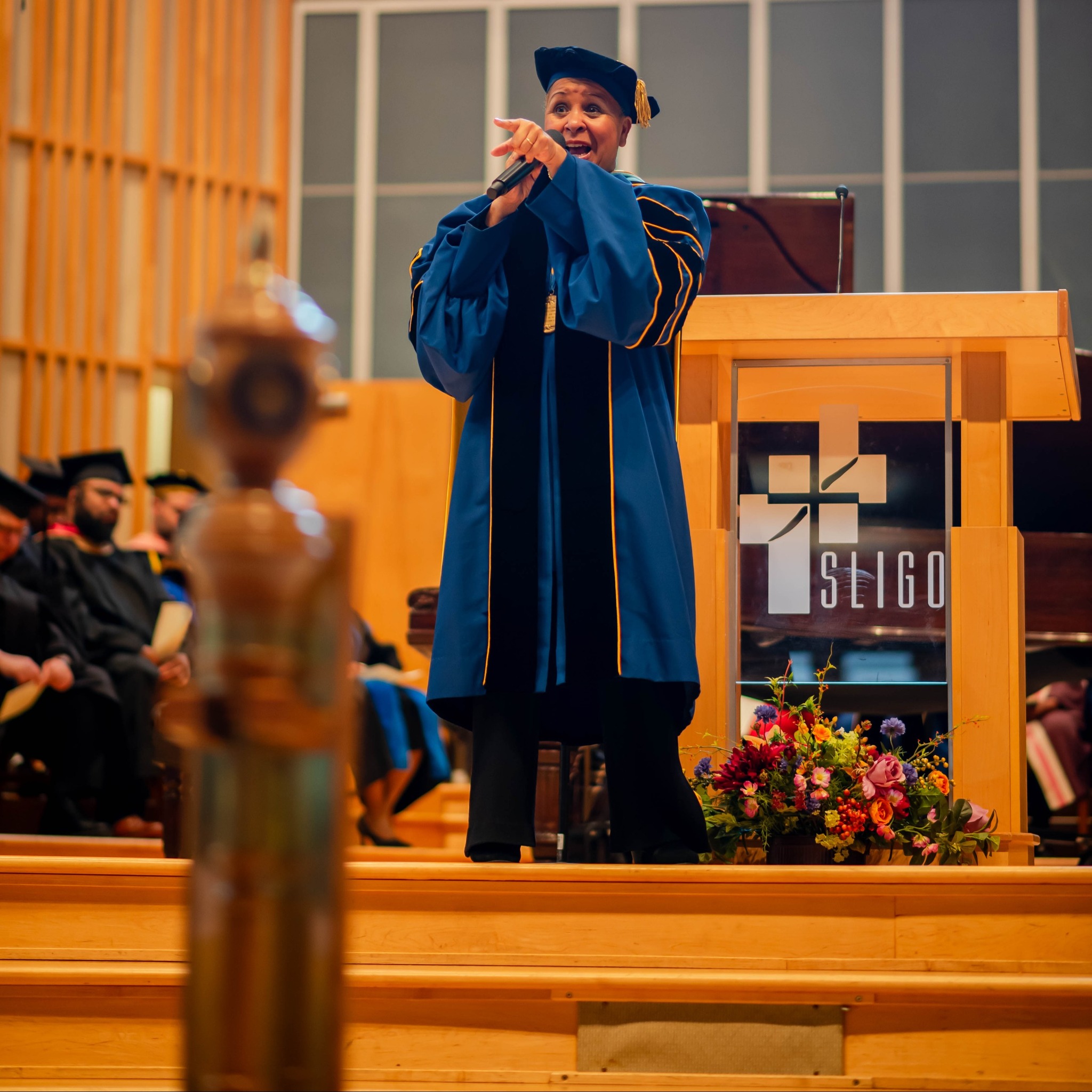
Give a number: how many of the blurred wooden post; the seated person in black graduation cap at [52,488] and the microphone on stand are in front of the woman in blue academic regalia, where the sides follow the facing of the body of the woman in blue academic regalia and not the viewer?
1

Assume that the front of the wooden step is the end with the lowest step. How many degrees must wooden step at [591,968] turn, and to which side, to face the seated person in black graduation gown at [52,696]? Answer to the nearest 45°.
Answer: approximately 135° to its right

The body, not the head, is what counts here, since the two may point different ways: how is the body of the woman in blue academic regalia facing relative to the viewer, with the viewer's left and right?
facing the viewer

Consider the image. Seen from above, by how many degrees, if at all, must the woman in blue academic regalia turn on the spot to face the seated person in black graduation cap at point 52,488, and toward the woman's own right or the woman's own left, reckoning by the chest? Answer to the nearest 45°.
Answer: approximately 135° to the woman's own right

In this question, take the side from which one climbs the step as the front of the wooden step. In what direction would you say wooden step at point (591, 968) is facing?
toward the camera

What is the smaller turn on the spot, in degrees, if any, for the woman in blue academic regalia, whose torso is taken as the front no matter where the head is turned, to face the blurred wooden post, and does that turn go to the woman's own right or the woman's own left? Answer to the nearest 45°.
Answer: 0° — they already face it

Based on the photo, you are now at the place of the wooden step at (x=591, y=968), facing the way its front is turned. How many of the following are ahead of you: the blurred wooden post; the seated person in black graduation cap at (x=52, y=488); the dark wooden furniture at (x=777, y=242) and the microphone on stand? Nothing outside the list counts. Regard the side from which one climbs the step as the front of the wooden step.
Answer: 1

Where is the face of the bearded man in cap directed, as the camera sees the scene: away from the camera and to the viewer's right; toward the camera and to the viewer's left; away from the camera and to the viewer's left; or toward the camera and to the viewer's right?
toward the camera and to the viewer's right

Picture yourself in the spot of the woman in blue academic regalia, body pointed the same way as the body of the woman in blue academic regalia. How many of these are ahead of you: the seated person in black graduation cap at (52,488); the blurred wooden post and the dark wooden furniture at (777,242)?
1

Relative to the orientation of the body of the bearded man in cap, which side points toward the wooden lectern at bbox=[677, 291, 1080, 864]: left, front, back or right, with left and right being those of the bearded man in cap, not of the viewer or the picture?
front

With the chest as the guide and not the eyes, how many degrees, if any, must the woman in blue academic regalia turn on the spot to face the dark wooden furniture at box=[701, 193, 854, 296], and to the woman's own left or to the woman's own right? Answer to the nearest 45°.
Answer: approximately 180°

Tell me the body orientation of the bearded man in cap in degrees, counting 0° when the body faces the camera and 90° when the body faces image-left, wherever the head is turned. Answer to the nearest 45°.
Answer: approximately 315°

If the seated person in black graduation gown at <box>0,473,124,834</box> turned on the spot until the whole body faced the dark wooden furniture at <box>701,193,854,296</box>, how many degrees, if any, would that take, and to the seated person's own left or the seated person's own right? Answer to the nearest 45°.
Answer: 0° — they already face it
